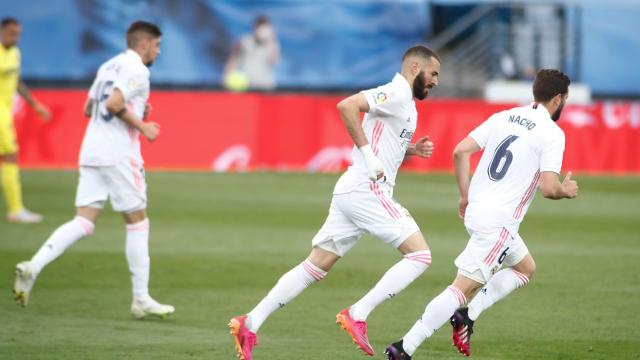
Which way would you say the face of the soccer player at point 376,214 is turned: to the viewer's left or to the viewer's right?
to the viewer's right

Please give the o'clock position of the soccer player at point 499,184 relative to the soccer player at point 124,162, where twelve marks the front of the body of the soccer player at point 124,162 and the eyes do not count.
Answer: the soccer player at point 499,184 is roughly at 3 o'clock from the soccer player at point 124,162.

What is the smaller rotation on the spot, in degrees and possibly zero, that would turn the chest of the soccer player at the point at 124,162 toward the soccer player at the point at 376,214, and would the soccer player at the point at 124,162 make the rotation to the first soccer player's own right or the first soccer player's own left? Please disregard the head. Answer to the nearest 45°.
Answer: approximately 90° to the first soccer player's own right

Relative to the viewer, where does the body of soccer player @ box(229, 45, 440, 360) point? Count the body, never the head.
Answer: to the viewer's right

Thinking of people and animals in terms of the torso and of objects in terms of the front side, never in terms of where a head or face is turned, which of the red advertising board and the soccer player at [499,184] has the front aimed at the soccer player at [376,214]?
the red advertising board

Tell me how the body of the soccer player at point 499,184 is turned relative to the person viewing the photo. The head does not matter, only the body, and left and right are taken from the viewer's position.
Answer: facing away from the viewer and to the right of the viewer

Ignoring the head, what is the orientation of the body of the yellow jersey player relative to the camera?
to the viewer's right

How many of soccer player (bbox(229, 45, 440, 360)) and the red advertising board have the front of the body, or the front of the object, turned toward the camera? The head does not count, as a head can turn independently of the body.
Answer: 1

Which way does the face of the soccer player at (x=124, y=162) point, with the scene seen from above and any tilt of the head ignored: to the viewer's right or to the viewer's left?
to the viewer's right

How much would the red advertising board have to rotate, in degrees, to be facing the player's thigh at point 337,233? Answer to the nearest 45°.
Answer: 0° — it already faces it

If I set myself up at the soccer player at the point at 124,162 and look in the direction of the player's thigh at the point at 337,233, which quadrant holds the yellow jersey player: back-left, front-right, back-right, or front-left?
back-left

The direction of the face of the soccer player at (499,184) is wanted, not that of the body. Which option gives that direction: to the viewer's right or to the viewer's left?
to the viewer's right

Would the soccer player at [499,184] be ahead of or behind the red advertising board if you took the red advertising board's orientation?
ahead
